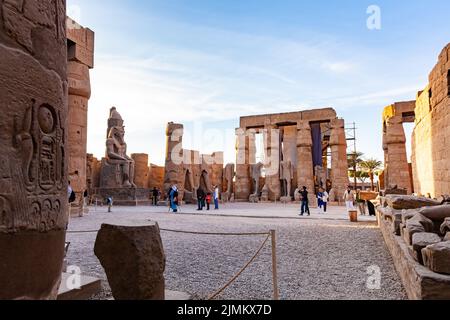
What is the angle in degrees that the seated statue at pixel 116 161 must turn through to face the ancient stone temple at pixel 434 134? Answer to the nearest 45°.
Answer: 0° — it already faces it

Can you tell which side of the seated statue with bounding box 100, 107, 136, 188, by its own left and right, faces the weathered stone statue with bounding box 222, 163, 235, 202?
left

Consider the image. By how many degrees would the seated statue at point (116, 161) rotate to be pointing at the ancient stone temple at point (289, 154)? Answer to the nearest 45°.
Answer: approximately 45° to its left

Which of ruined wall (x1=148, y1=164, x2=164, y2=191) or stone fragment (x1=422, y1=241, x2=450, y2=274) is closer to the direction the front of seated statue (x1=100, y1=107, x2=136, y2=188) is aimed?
the stone fragment

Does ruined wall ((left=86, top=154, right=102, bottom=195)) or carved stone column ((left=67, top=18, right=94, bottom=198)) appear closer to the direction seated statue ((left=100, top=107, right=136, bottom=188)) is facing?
the carved stone column

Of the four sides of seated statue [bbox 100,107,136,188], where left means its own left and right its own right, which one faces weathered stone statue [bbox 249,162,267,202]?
left

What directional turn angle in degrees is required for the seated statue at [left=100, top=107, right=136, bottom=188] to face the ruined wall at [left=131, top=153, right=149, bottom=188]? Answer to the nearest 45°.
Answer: approximately 135° to its left

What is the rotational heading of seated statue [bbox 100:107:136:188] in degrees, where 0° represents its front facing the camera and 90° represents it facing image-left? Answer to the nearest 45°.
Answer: approximately 315°

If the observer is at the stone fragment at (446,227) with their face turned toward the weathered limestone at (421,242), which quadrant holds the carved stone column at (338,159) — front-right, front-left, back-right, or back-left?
back-right

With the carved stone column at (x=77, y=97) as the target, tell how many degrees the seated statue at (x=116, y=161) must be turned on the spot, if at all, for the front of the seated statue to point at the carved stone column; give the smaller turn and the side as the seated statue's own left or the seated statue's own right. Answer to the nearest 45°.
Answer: approximately 45° to the seated statue's own right

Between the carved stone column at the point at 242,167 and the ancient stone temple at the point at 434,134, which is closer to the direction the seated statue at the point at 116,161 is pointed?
the ancient stone temple

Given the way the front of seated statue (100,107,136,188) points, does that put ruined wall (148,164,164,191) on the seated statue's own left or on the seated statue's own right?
on the seated statue's own left
